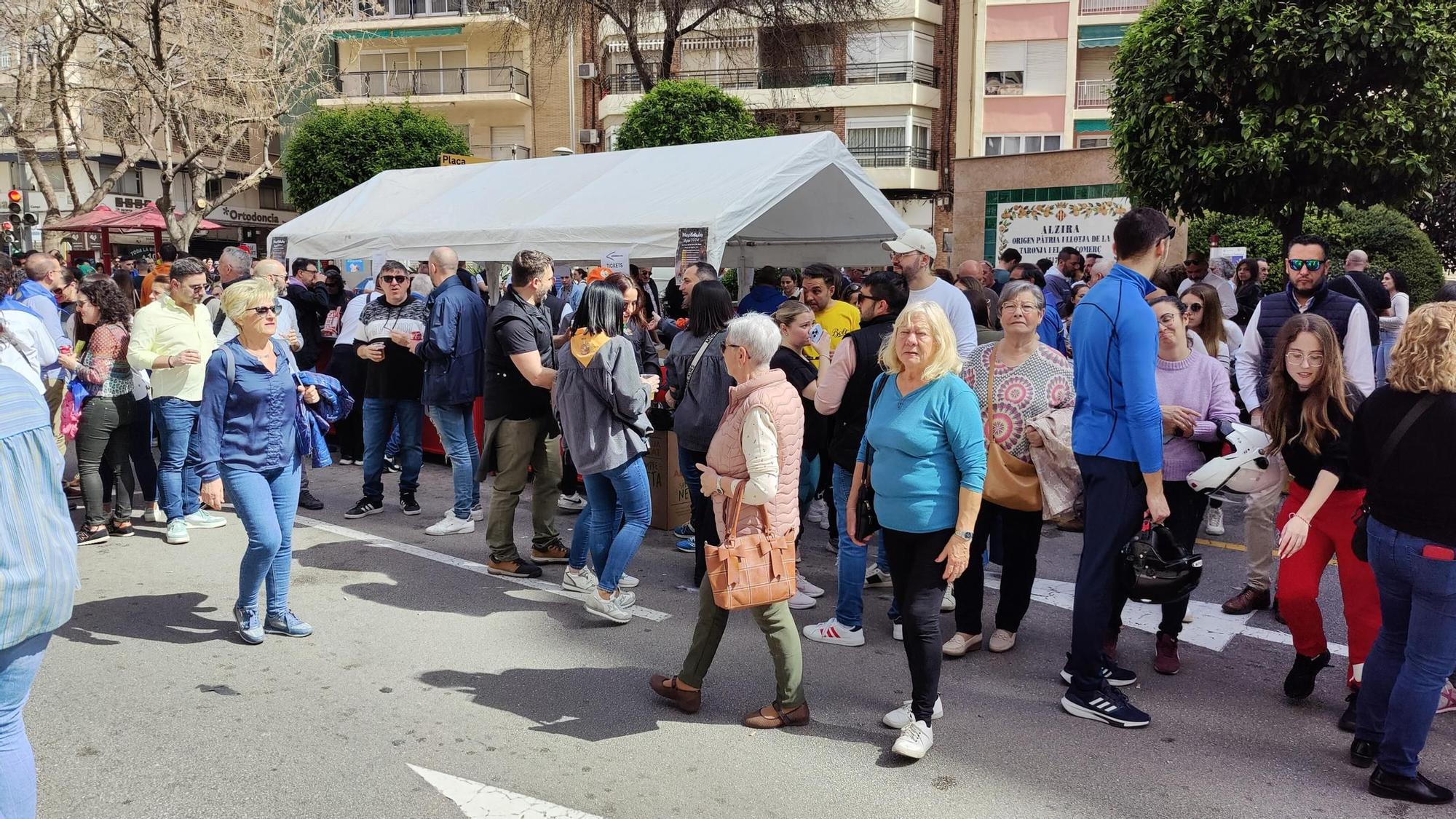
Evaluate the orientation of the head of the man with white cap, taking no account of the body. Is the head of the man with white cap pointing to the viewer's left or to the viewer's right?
to the viewer's left

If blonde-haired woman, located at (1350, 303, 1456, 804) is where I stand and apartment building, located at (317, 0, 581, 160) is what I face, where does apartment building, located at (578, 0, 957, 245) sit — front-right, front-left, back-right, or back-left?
front-right

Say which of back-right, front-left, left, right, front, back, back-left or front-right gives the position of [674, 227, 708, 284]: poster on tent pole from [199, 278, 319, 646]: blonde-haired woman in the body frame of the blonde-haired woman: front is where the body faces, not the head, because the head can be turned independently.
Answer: left

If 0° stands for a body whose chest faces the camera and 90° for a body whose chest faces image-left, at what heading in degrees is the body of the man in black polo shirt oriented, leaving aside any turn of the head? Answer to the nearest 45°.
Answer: approximately 270°

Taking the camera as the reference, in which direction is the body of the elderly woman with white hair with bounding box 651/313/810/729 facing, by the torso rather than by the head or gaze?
to the viewer's left

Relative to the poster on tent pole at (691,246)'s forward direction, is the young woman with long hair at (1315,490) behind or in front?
in front
